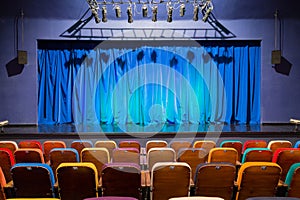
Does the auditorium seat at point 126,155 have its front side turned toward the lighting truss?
yes

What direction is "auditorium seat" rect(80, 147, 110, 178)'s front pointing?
away from the camera

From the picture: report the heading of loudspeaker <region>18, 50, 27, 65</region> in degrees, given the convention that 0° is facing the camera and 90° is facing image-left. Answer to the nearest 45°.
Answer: approximately 0°

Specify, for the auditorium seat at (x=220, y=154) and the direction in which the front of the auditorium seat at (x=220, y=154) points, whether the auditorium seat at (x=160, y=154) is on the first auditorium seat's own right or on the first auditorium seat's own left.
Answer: on the first auditorium seat's own left

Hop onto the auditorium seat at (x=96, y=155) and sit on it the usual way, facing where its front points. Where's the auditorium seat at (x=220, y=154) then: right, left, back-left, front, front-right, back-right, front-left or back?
right

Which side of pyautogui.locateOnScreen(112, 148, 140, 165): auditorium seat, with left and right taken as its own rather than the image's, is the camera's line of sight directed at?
back

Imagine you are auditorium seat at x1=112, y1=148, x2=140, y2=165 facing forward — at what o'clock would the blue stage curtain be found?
The blue stage curtain is roughly at 12 o'clock from the auditorium seat.

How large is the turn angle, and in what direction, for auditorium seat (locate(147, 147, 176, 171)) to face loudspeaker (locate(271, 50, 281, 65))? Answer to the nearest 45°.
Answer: approximately 45° to its right

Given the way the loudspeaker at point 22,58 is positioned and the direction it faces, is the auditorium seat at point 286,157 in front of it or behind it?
in front

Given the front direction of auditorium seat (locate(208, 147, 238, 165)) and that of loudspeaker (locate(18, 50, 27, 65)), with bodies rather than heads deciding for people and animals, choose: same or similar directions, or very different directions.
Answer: very different directions

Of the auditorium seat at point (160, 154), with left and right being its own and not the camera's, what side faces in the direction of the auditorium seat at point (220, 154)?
right

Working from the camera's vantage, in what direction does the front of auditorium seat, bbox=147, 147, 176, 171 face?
facing away from the viewer

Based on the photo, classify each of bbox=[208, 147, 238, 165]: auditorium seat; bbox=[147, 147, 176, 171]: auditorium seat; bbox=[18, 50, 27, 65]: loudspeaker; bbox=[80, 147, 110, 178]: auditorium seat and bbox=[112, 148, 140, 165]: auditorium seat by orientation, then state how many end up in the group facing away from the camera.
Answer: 4

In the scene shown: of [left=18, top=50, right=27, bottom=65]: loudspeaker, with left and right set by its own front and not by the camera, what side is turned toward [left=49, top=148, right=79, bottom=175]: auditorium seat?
front

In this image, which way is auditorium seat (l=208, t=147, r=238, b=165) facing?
away from the camera
